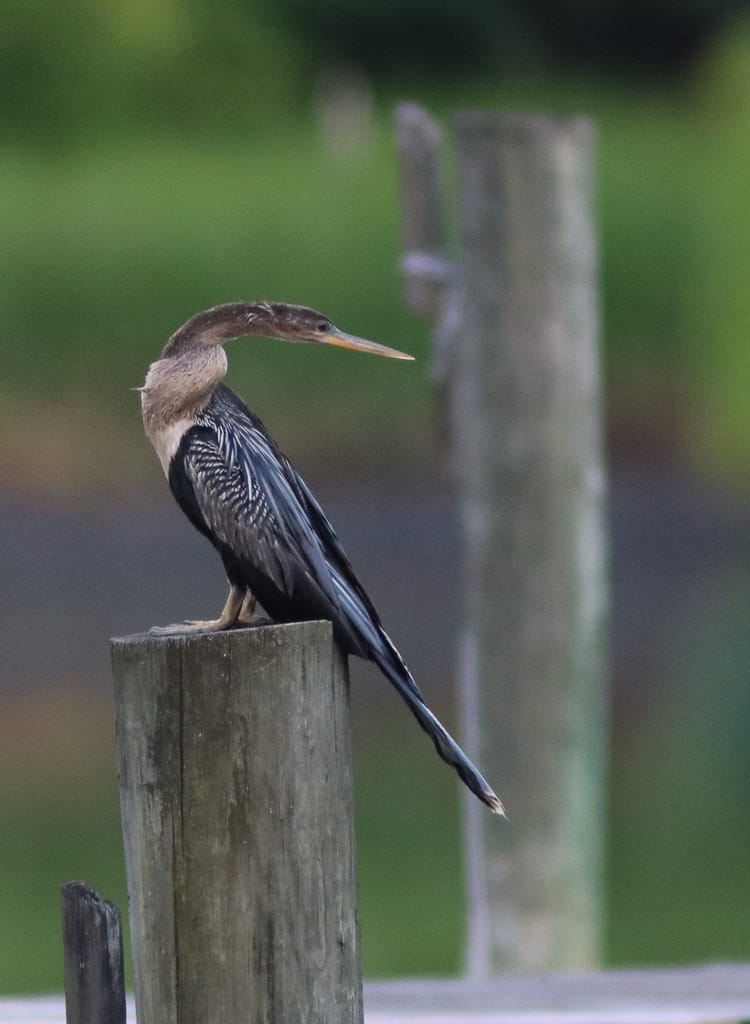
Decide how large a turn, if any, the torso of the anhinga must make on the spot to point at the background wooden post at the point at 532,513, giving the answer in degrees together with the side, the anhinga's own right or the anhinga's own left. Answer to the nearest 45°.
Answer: approximately 90° to the anhinga's own right

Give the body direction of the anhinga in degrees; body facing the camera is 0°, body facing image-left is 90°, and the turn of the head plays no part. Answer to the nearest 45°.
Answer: approximately 90°

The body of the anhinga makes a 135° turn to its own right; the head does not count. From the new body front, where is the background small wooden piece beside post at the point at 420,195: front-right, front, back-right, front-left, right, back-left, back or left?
front-left

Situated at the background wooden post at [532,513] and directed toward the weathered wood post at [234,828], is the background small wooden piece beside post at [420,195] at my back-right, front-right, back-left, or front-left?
back-right
